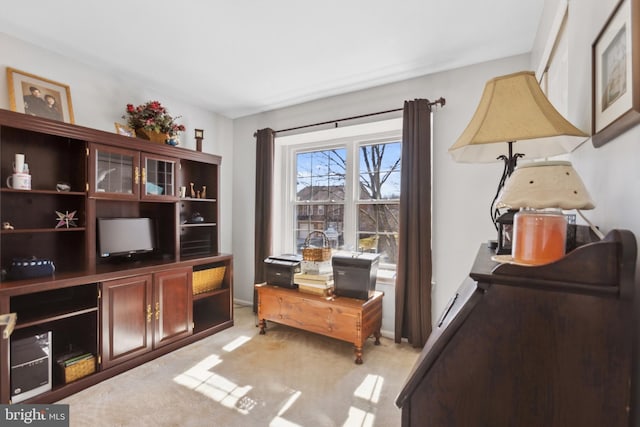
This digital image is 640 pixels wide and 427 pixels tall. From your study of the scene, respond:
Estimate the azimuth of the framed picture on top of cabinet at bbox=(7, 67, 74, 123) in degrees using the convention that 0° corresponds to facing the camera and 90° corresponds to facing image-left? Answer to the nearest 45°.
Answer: approximately 315°

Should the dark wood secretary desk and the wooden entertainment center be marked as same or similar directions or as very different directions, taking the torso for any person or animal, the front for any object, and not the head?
very different directions

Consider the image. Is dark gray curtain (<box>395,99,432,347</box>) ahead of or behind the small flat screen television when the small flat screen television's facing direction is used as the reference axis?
ahead

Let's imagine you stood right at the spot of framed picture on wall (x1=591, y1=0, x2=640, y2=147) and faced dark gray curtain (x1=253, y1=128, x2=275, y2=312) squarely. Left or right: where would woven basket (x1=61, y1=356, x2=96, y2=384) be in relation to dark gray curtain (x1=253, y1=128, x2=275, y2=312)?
left

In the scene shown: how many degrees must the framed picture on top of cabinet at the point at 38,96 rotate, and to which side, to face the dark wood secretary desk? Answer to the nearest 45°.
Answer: approximately 45° to its right

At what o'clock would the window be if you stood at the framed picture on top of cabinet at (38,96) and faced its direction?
The window is roughly at 11 o'clock from the framed picture on top of cabinet.

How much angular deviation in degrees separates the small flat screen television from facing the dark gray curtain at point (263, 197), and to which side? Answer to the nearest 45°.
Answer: approximately 45° to its left

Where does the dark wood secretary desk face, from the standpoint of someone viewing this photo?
facing to the left of the viewer

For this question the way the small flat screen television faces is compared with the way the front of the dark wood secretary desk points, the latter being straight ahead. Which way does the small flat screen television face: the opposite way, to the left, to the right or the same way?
the opposite way

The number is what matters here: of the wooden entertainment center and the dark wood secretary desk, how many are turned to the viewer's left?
1

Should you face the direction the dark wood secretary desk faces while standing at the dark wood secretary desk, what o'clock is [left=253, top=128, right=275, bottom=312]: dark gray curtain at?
The dark gray curtain is roughly at 1 o'clock from the dark wood secretary desk.

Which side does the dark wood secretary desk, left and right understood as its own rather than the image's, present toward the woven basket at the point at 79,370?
front

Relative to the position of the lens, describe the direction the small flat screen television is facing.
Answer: facing the viewer and to the right of the viewer

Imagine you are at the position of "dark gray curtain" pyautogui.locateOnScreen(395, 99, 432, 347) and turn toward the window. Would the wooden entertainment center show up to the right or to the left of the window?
left

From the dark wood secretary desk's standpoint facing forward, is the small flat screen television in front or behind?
in front
